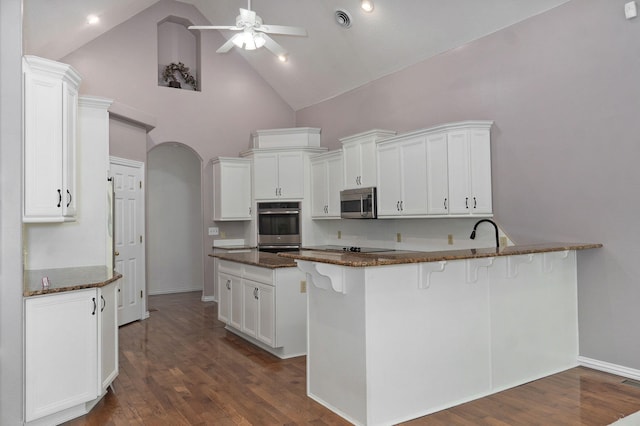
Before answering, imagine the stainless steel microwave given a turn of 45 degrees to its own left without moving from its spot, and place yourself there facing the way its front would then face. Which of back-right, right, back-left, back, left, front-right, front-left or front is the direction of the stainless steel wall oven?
back-right

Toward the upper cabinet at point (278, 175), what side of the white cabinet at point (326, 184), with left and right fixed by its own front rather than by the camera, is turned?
right

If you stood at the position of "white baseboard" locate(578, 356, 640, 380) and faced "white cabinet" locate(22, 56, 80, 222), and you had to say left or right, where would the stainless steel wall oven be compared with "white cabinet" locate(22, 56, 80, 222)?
right

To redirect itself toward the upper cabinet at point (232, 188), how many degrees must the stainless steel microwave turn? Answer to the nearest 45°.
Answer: approximately 90° to its right

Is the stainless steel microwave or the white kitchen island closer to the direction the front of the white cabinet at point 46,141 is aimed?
the white kitchen island

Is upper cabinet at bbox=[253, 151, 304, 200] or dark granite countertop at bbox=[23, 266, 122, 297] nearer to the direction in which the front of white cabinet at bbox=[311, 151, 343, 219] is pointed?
the dark granite countertop

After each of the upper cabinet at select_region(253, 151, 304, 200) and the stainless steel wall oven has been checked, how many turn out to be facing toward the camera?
2

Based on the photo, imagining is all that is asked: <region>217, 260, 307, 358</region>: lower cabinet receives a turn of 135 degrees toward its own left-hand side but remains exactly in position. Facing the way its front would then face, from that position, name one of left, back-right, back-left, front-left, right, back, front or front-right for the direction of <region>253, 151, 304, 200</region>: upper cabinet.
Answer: left
